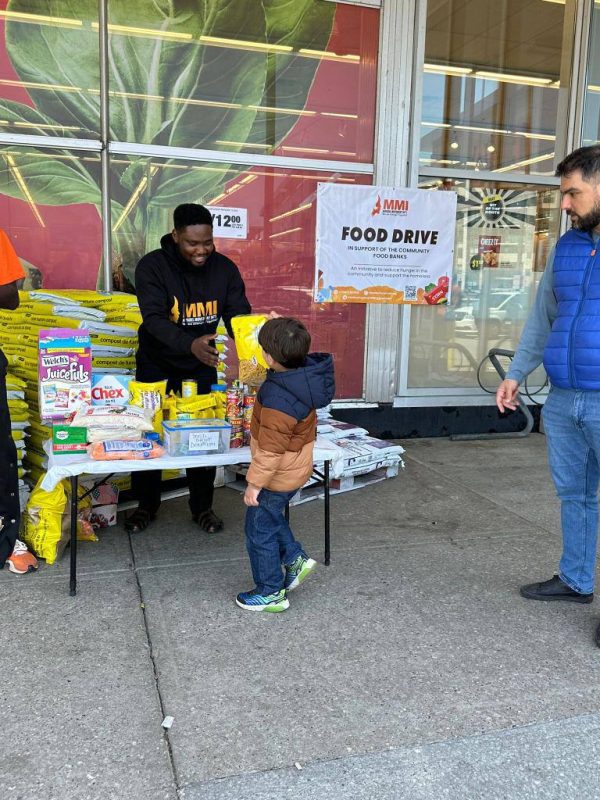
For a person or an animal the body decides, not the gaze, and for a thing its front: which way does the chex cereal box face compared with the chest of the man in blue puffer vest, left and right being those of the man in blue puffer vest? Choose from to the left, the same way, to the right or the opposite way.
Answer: to the left

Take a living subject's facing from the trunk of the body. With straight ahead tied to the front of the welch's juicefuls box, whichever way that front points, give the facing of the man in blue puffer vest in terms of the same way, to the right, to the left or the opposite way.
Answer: to the right

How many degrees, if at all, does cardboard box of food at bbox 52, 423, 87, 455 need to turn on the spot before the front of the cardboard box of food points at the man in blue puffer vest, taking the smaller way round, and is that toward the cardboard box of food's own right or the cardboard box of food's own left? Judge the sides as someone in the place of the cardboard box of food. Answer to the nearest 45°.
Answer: approximately 90° to the cardboard box of food's own left

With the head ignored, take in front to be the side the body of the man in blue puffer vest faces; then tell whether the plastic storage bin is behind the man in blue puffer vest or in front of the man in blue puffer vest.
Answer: in front

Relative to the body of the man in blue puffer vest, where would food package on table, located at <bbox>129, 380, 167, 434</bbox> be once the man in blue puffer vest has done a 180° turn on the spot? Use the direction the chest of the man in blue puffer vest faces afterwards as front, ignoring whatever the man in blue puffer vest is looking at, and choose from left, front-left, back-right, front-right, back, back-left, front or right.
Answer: back-left

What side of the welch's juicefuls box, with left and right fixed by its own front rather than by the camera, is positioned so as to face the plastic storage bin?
left

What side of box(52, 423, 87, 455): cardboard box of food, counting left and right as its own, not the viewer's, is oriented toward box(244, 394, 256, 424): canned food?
left

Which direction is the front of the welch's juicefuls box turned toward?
toward the camera

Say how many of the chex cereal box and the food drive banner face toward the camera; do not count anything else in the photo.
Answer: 2

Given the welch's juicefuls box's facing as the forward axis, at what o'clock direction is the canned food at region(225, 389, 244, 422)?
The canned food is roughly at 9 o'clock from the welch's juicefuls box.

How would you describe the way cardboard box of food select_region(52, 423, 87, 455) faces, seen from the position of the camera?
facing the viewer

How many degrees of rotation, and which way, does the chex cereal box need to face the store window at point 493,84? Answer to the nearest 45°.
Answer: approximately 135° to its left

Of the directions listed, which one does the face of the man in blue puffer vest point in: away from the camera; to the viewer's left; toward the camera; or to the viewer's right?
to the viewer's left
